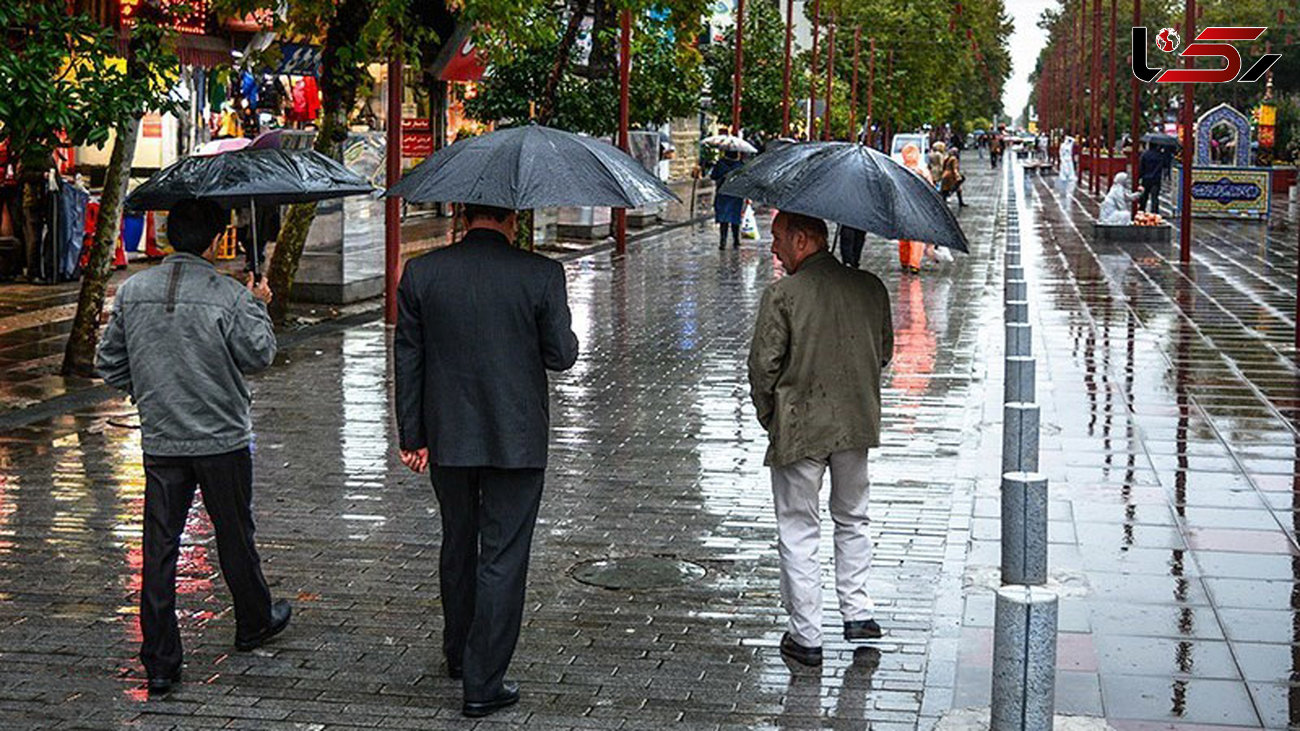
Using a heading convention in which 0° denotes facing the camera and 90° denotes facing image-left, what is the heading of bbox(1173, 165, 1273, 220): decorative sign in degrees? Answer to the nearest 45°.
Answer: approximately 0°

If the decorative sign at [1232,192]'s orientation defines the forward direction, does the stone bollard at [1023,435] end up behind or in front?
in front

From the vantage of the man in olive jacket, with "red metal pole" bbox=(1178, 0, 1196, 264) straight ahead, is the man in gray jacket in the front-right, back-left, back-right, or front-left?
back-left

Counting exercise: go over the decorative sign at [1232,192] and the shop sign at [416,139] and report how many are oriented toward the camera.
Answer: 2

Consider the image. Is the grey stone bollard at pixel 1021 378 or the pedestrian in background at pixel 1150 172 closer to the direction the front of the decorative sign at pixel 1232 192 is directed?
the grey stone bollard

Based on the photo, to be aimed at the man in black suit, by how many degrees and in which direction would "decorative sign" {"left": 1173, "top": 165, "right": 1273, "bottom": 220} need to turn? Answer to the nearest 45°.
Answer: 0° — it already faces them

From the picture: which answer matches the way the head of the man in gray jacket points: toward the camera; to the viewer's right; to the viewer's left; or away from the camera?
away from the camera

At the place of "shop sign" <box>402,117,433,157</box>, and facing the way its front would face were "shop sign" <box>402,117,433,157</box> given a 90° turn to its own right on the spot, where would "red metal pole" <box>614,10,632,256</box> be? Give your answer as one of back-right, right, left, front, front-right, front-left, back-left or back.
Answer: back-right

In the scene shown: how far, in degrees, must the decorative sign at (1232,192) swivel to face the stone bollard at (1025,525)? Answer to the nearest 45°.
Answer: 0° — it already faces it

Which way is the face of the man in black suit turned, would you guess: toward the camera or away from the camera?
away from the camera
